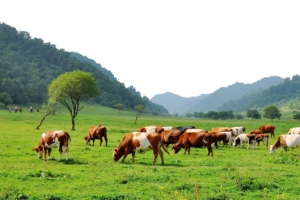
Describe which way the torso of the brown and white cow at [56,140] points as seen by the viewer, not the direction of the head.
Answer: to the viewer's left

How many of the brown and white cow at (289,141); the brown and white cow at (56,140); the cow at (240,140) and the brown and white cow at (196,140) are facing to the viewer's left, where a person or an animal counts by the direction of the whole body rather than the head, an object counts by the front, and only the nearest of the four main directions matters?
4

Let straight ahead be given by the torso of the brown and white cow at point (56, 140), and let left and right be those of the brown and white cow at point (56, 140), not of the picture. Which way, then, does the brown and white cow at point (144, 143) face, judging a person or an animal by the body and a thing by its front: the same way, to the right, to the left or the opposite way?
the same way

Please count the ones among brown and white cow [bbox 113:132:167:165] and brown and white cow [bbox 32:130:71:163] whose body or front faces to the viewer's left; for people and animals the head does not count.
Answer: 2

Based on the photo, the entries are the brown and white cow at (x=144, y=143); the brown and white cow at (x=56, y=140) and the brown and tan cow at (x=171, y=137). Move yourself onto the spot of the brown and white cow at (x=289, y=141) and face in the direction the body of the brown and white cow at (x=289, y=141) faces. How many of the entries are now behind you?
0

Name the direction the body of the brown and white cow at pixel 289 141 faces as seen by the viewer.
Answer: to the viewer's left

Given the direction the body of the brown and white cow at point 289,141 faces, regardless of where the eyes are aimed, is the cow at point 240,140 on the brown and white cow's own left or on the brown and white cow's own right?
on the brown and white cow's own right

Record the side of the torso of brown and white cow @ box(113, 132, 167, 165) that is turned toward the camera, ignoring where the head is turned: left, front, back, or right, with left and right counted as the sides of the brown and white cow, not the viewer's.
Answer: left

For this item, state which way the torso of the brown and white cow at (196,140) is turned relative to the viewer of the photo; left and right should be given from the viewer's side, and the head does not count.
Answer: facing to the left of the viewer

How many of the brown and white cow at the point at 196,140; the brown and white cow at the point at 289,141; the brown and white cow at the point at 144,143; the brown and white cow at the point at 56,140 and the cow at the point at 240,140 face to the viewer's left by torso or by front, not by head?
5

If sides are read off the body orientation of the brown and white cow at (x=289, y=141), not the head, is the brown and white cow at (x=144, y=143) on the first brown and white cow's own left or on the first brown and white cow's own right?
on the first brown and white cow's own left

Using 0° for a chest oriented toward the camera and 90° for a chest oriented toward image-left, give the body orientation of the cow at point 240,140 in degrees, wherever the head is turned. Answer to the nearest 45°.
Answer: approximately 90°

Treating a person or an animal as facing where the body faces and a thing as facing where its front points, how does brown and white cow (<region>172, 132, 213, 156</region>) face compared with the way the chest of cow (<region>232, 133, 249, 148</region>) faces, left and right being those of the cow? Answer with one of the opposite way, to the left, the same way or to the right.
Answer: the same way

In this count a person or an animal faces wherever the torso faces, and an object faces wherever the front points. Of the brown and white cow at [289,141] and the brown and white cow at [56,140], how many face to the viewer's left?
2

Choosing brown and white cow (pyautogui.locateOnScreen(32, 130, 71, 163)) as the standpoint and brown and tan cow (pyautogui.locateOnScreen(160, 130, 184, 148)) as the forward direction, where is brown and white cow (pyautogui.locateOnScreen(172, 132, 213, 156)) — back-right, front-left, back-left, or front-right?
front-right

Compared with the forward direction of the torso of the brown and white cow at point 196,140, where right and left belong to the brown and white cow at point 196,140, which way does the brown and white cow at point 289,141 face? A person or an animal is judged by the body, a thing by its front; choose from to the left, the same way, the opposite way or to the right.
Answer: the same way

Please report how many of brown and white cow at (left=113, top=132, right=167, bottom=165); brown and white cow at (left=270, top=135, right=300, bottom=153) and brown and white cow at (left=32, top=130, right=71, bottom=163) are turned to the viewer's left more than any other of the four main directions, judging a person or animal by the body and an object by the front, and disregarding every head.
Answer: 3
